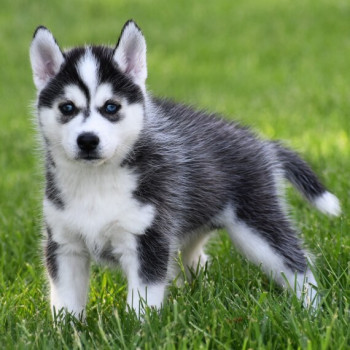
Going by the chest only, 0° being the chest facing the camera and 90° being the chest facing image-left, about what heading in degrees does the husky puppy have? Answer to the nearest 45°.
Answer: approximately 45°
